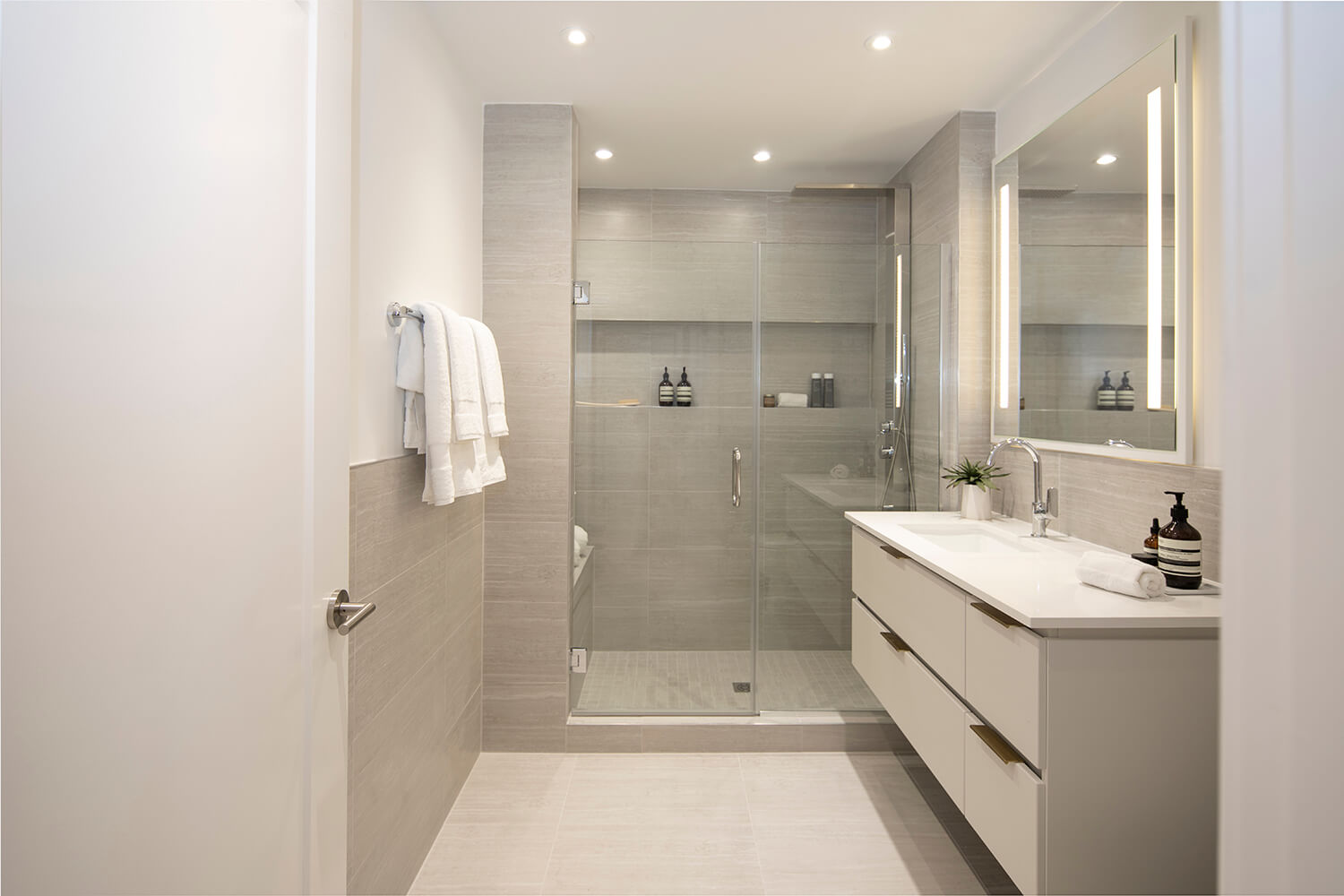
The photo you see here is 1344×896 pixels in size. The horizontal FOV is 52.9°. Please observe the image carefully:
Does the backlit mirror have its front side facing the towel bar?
yes

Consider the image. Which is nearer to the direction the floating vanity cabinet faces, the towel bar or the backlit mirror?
the towel bar

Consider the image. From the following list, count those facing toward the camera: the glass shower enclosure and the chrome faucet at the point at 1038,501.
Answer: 1

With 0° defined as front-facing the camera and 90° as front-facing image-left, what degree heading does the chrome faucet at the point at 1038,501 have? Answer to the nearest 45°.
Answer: approximately 90°

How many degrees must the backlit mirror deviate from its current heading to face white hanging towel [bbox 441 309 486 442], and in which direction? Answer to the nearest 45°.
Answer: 0° — it already faces it

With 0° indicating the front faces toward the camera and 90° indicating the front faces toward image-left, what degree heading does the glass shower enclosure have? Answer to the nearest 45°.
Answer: approximately 0°

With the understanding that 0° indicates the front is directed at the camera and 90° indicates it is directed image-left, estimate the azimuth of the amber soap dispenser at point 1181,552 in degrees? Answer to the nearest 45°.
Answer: approximately 45°

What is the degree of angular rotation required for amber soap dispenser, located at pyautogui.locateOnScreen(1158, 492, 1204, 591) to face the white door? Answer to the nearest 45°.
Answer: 0° — it already faces it

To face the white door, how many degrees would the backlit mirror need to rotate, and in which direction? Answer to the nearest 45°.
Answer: approximately 45° to its left
